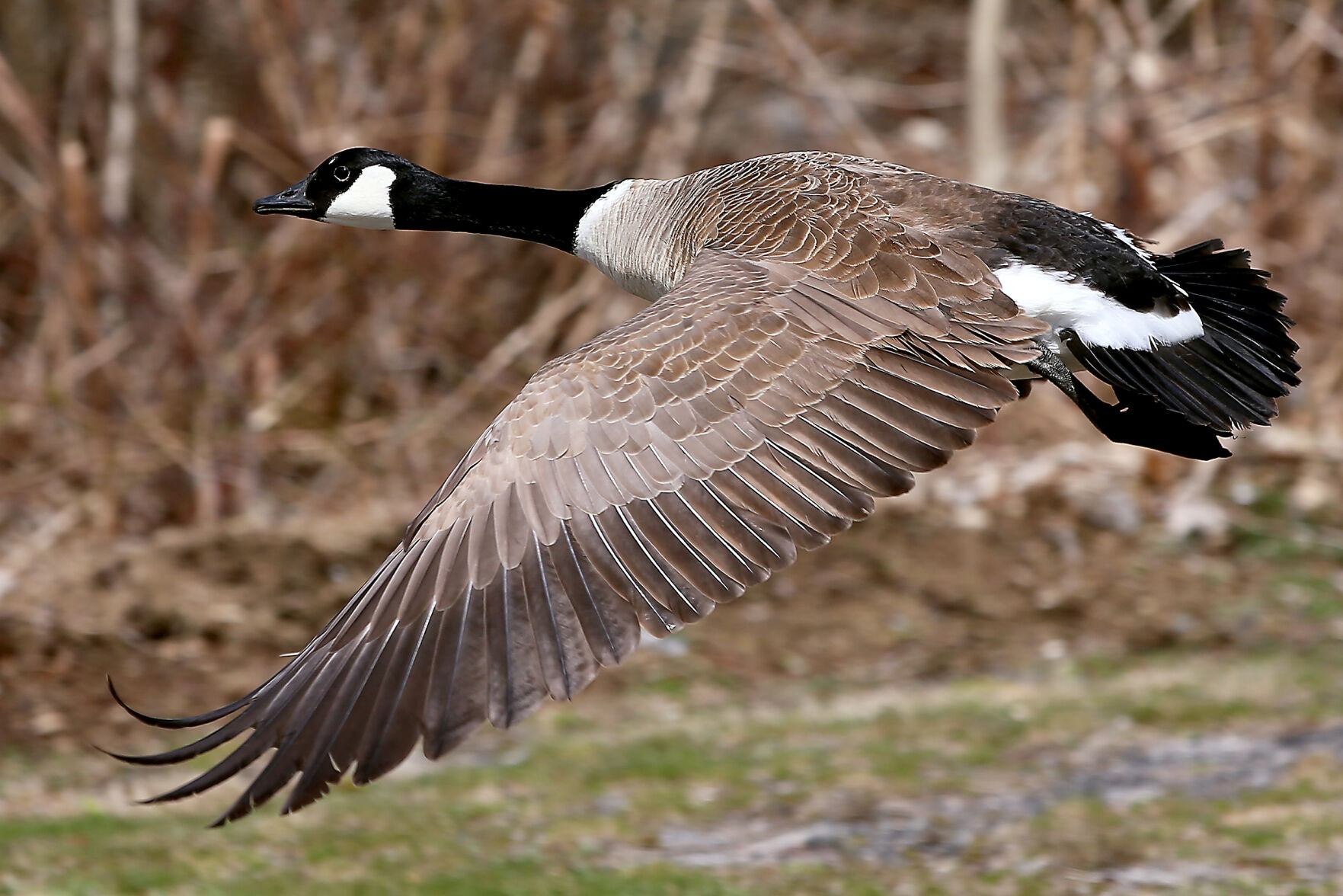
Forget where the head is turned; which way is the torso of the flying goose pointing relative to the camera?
to the viewer's left
